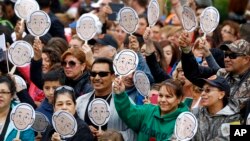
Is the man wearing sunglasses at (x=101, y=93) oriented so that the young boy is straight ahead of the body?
no

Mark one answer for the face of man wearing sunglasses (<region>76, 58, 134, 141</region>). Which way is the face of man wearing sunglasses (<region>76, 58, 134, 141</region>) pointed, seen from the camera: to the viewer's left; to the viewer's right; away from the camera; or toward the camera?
toward the camera

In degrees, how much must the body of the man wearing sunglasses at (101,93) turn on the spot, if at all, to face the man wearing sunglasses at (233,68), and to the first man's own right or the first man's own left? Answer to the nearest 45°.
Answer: approximately 135° to the first man's own left

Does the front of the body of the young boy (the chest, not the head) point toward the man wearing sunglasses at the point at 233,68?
no

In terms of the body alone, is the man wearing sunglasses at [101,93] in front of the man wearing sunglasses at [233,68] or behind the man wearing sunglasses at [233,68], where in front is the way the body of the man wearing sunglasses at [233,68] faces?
in front

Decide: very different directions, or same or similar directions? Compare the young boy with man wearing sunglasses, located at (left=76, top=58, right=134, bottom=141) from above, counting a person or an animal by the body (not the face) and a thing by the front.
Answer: same or similar directions

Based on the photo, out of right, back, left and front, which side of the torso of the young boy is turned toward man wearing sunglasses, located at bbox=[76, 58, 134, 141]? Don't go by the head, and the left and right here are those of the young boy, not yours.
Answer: left

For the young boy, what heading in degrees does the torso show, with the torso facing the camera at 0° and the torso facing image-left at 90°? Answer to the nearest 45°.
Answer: approximately 45°

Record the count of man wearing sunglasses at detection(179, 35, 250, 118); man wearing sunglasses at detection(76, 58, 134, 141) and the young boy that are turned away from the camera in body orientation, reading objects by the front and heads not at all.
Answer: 0

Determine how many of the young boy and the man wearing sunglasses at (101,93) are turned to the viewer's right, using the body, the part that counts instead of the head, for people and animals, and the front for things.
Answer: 0

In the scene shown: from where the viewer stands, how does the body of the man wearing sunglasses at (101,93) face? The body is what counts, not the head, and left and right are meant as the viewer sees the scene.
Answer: facing the viewer and to the left of the viewer
